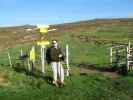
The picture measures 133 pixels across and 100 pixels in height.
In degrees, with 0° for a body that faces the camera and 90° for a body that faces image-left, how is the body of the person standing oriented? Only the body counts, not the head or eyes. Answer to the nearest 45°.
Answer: approximately 315°
